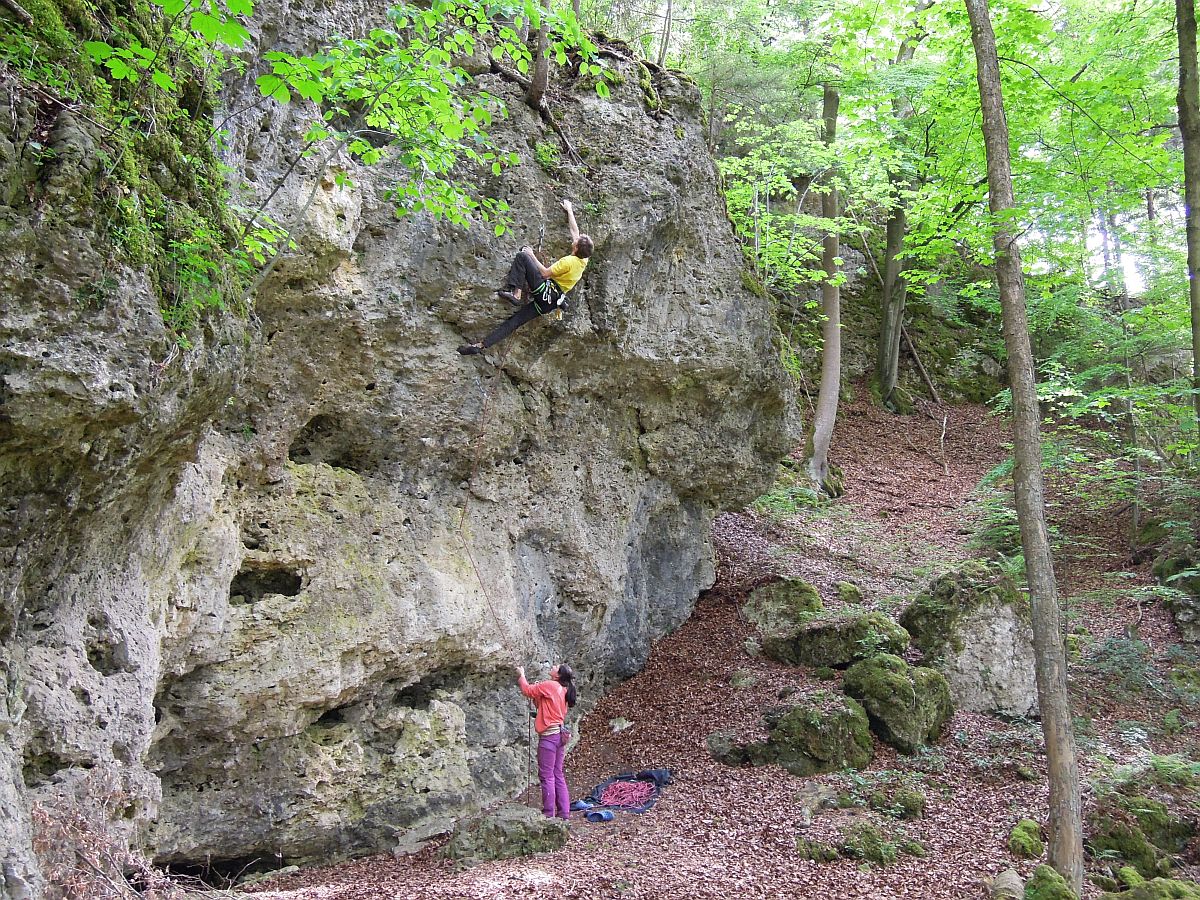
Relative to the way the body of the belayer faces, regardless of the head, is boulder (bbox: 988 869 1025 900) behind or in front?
behind

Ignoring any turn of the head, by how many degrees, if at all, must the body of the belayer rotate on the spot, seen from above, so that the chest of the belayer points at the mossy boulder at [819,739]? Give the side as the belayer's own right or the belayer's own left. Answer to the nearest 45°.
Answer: approximately 180°

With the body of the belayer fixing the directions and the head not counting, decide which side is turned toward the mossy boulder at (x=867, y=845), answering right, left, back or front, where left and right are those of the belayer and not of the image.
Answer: back

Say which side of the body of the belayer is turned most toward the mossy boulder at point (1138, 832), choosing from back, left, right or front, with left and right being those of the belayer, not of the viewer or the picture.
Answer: back

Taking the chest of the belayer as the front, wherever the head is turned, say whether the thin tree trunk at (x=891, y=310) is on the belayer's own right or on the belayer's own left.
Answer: on the belayer's own right

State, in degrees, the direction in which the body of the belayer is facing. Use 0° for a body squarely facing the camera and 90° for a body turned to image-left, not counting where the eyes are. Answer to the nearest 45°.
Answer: approximately 90°

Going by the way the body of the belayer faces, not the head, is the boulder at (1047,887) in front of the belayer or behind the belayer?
behind

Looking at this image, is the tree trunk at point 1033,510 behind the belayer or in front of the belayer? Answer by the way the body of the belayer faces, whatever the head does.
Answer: behind
